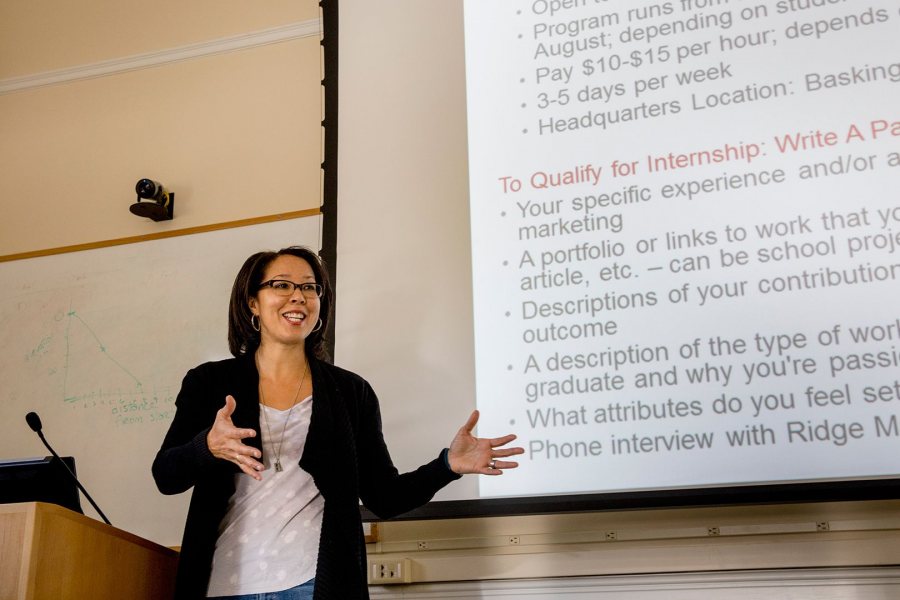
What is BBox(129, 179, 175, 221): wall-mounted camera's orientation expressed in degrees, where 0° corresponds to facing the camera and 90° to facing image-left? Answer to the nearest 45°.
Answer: approximately 45°

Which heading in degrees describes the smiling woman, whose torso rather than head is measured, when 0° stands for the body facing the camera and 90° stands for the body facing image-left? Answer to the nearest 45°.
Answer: approximately 0°

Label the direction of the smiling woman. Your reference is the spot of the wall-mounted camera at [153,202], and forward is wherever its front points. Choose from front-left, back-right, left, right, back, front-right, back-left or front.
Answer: front-left

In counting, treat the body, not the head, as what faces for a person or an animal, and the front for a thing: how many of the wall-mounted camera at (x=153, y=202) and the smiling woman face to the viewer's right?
0

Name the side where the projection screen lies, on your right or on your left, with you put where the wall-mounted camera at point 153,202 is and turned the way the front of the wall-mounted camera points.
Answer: on your left

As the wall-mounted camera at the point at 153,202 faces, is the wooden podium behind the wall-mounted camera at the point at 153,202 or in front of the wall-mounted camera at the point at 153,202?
in front

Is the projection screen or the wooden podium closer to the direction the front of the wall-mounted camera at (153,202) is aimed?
the wooden podium

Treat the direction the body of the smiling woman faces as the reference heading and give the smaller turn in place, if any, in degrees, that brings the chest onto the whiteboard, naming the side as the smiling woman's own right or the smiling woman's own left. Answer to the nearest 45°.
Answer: approximately 135° to the smiling woman's own right
